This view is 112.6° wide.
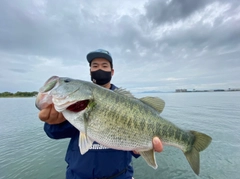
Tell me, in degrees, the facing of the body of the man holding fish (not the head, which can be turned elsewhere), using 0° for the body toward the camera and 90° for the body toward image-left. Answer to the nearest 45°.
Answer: approximately 0°
